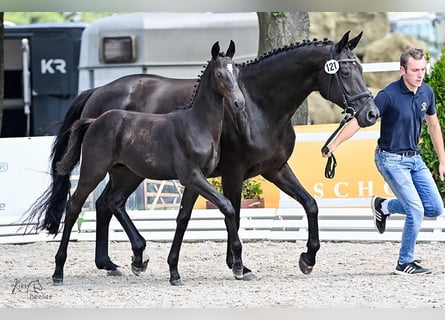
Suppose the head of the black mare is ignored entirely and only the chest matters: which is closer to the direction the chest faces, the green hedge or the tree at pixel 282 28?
the green hedge

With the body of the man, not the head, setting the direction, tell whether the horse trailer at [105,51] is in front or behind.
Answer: behind

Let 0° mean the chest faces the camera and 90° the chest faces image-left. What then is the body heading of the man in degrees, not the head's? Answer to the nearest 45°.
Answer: approximately 315°

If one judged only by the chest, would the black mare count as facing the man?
yes

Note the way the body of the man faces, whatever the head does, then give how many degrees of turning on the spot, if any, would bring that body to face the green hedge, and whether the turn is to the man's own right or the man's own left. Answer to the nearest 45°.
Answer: approximately 135° to the man's own left

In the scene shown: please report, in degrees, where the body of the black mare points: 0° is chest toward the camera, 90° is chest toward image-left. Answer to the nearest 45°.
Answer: approximately 270°
